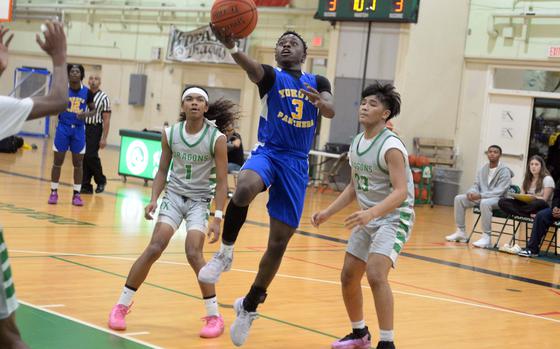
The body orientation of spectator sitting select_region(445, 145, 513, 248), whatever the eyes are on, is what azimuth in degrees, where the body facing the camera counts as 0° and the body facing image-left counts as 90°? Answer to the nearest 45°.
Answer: approximately 45°

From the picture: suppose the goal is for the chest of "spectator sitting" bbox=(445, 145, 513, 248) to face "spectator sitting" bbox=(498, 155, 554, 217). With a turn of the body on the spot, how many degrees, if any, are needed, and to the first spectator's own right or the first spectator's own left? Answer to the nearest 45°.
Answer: approximately 90° to the first spectator's own left

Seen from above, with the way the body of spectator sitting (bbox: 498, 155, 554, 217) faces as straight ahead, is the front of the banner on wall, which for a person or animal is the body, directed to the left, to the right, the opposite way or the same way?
to the left

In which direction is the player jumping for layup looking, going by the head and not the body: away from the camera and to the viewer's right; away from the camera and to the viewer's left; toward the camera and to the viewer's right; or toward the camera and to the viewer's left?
toward the camera and to the viewer's left

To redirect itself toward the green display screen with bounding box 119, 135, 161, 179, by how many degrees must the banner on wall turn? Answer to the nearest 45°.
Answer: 0° — it already faces it

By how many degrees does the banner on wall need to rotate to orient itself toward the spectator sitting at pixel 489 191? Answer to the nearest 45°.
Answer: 0° — it already faces them

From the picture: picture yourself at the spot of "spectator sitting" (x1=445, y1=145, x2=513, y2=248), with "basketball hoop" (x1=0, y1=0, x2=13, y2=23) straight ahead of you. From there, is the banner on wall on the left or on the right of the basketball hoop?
right

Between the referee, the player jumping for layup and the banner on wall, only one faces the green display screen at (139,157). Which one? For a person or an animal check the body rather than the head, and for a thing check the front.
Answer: the banner on wall

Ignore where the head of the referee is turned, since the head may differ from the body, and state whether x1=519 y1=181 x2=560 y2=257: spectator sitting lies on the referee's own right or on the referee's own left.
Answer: on the referee's own left

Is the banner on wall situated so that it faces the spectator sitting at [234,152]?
yes

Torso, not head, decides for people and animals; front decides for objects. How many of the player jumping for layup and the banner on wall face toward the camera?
2

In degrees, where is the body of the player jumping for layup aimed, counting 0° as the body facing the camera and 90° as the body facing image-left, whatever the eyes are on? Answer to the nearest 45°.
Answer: approximately 0°
